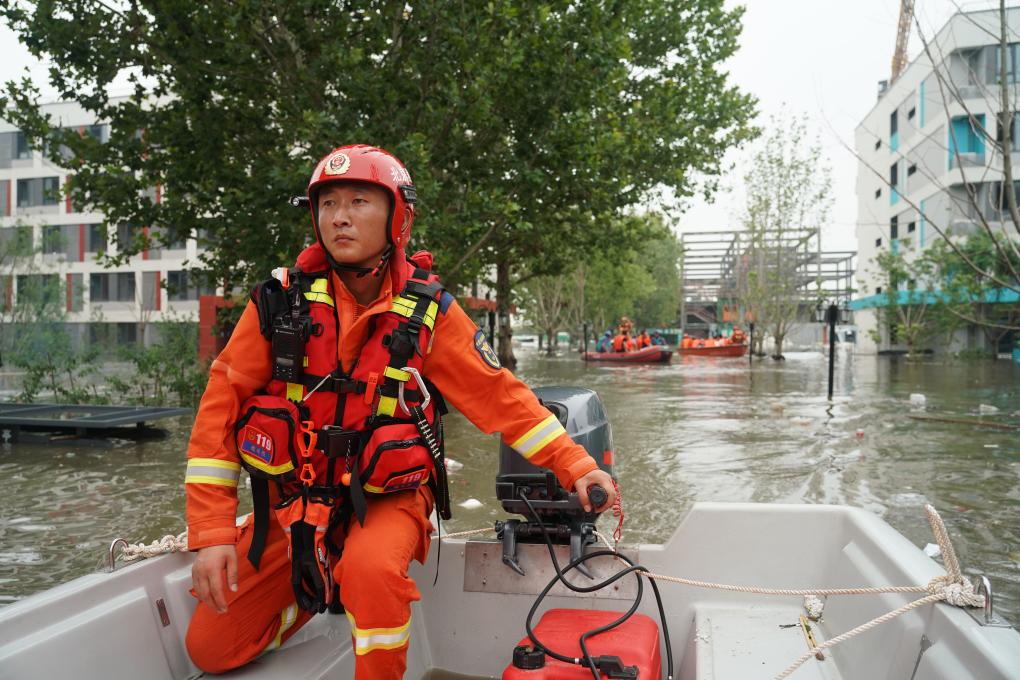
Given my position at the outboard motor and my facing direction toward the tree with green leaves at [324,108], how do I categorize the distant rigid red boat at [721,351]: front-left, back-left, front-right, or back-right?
front-right

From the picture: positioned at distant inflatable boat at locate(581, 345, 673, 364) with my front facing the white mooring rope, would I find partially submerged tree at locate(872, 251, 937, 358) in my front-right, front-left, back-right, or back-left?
back-left

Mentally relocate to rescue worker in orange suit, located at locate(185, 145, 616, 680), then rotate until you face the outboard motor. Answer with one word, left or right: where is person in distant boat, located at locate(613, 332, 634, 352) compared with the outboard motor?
left

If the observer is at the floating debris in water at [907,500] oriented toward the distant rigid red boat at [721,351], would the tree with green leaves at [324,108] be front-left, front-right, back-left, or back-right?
front-left

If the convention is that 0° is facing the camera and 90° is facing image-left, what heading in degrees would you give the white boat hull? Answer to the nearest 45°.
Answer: approximately 0°

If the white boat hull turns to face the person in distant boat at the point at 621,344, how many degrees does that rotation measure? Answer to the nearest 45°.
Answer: approximately 180°

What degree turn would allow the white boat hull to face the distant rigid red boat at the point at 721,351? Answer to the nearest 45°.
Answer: approximately 180°

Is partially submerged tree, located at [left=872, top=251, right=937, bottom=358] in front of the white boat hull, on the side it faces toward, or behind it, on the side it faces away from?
behind

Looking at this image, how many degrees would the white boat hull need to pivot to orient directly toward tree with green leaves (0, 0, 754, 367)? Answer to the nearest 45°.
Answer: approximately 180°

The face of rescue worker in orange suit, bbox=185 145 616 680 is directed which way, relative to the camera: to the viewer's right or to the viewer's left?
to the viewer's left

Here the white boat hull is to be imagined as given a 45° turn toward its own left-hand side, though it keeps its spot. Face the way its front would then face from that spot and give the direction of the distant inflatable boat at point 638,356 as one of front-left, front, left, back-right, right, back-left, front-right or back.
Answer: back-left

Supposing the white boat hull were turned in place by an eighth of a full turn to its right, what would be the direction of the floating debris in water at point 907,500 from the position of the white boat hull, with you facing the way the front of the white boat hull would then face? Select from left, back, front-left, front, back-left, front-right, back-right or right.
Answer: back
